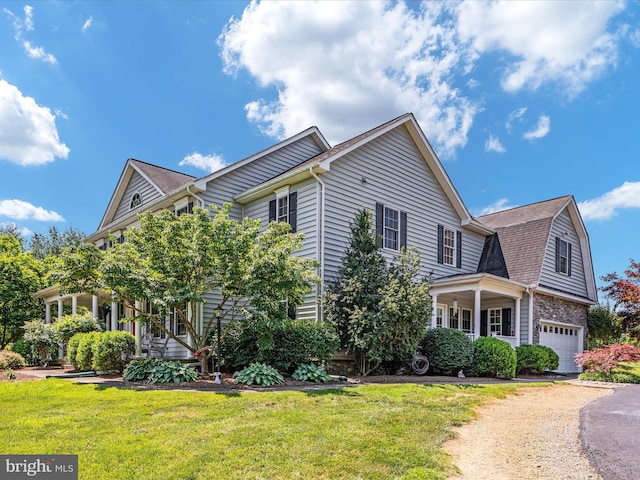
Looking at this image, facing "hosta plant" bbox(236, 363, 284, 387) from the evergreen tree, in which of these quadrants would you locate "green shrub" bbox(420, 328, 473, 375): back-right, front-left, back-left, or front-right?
back-left

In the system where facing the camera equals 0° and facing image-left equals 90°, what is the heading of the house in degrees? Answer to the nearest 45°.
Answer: approximately 45°

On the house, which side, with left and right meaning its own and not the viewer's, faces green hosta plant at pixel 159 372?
front

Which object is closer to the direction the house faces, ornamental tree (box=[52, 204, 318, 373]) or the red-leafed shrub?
the ornamental tree

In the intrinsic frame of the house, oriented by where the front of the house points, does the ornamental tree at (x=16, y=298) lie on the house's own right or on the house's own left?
on the house's own right

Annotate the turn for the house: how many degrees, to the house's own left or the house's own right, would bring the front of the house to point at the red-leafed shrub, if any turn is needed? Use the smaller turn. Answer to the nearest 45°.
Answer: approximately 90° to the house's own left
